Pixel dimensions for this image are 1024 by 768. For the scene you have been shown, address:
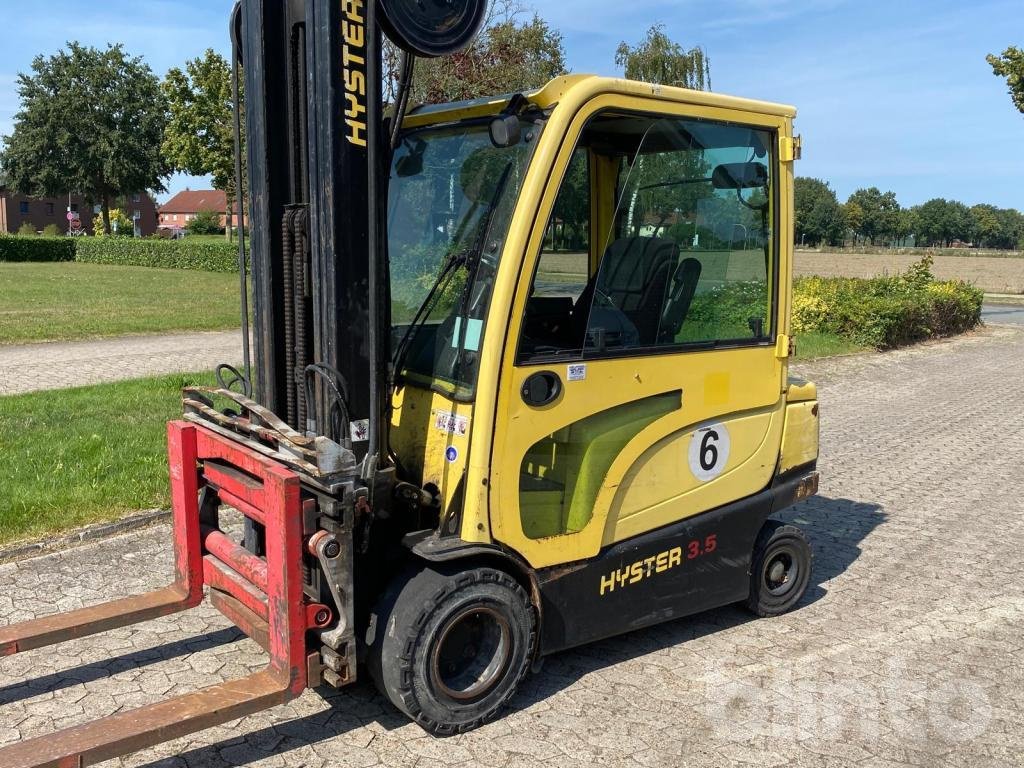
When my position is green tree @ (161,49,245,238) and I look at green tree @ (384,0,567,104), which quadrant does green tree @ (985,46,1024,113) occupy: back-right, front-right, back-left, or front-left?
front-left

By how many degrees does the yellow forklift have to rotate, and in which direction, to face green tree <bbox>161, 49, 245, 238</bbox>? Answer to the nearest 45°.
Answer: approximately 135° to its right

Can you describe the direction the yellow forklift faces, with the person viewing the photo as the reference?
facing the viewer and to the left of the viewer

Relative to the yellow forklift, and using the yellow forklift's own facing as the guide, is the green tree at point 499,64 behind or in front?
behind

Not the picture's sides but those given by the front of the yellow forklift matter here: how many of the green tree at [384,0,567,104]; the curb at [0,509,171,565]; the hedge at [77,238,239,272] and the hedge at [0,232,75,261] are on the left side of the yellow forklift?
0

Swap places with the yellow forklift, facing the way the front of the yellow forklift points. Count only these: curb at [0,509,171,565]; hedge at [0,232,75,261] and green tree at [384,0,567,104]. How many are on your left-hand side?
0

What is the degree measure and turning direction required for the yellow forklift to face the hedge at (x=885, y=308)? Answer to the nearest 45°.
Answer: approximately 180°

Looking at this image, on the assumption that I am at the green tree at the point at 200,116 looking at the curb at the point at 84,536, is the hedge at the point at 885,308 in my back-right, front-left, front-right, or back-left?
front-left

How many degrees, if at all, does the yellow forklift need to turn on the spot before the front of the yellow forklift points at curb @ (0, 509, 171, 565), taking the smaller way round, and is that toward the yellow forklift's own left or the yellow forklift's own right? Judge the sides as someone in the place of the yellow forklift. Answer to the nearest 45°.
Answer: approximately 90° to the yellow forklift's own right

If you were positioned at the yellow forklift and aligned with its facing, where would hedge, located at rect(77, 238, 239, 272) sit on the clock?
The hedge is roughly at 4 o'clock from the yellow forklift.

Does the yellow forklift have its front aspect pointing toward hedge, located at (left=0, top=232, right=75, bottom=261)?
no

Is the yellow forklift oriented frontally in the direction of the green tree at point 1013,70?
no
